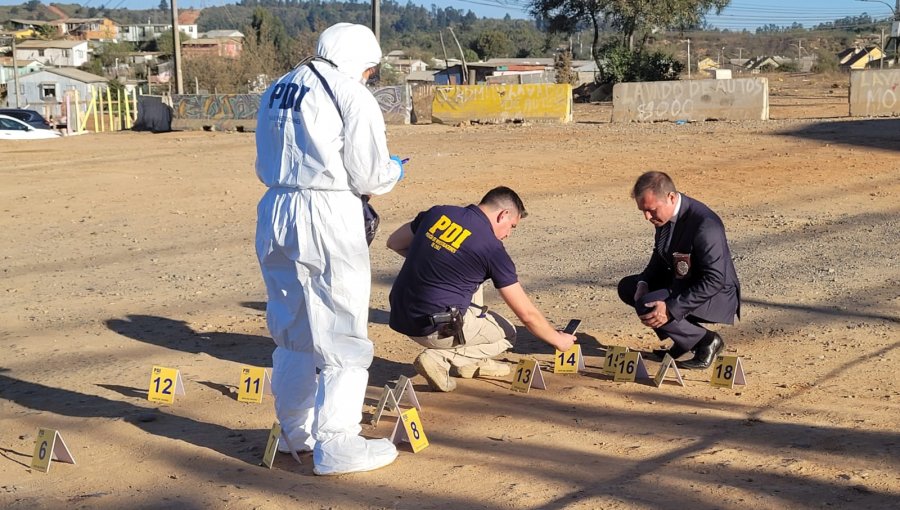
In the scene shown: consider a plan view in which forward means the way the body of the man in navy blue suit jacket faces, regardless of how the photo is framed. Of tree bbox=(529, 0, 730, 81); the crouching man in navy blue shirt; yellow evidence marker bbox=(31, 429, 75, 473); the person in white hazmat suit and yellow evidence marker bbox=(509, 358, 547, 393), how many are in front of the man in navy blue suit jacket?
4

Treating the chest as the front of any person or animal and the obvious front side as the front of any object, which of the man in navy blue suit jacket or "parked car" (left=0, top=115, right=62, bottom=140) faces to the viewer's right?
the parked car

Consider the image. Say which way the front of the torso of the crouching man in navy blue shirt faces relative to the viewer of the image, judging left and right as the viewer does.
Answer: facing away from the viewer and to the right of the viewer

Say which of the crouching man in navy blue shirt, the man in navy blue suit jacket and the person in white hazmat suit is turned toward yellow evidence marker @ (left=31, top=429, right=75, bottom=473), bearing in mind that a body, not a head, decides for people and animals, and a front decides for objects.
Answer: the man in navy blue suit jacket

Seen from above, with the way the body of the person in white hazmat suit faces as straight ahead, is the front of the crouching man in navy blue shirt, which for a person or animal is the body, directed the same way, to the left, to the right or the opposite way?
the same way

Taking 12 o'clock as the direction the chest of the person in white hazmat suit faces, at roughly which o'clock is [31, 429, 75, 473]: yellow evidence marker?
The yellow evidence marker is roughly at 8 o'clock from the person in white hazmat suit.

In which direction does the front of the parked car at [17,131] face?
to the viewer's right

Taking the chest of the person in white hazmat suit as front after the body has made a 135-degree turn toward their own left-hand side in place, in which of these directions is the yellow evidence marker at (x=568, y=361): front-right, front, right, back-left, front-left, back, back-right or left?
back-right

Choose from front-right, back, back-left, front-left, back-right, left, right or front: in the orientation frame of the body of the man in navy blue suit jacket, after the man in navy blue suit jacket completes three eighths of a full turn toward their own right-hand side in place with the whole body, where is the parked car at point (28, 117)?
front-left

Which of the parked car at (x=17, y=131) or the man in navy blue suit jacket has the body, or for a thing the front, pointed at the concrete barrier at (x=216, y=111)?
the parked car

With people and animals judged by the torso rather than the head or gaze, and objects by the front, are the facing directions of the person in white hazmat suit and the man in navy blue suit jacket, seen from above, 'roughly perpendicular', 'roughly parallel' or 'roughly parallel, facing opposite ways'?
roughly parallel, facing opposite ways

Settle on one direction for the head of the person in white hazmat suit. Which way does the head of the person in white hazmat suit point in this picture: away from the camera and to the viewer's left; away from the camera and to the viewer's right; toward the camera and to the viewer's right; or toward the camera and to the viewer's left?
away from the camera and to the viewer's right

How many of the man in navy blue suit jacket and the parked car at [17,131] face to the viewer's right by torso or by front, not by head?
1

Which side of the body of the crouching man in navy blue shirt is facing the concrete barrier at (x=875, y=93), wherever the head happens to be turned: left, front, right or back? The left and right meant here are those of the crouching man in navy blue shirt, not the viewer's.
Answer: front

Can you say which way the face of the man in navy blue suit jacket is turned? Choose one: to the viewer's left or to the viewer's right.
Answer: to the viewer's left

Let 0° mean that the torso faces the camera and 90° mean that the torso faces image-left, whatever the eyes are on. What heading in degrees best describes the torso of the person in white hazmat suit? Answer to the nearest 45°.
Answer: approximately 225°

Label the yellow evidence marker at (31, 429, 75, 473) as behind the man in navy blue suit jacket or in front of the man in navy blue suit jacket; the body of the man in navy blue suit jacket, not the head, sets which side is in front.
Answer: in front
